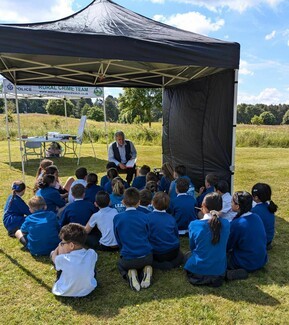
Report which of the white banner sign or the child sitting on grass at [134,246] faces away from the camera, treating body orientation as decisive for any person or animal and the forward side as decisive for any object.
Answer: the child sitting on grass

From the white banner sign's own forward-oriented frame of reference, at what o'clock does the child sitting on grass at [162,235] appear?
The child sitting on grass is roughly at 12 o'clock from the white banner sign.

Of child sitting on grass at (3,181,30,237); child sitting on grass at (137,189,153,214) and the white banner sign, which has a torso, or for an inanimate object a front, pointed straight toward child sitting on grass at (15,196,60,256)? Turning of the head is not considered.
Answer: the white banner sign

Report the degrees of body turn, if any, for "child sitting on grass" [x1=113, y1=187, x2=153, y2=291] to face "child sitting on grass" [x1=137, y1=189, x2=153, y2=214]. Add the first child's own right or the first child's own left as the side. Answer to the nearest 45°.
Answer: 0° — they already face them

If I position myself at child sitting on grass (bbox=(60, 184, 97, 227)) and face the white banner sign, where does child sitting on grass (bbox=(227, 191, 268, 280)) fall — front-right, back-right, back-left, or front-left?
back-right

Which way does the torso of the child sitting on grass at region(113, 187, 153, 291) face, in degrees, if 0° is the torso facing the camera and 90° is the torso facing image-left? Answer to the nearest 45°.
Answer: approximately 180°

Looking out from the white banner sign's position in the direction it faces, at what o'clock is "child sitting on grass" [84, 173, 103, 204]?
The child sitting on grass is roughly at 12 o'clock from the white banner sign.

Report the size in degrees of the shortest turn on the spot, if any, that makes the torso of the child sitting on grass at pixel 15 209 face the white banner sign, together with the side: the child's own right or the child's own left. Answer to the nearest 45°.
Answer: approximately 45° to the child's own left

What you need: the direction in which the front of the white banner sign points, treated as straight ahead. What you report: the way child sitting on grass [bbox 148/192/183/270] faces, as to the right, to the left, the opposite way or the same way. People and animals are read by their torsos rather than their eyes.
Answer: the opposite way

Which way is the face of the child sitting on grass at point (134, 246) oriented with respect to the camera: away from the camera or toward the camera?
away from the camera

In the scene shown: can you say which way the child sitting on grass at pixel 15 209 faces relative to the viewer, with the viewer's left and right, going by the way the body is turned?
facing away from the viewer and to the right of the viewer

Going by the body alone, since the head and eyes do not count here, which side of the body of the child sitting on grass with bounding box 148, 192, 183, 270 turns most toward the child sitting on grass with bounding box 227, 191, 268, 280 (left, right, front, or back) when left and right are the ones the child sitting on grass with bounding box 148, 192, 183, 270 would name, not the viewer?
right

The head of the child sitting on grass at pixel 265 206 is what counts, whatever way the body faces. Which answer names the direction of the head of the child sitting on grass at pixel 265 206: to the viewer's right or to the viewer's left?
to the viewer's left

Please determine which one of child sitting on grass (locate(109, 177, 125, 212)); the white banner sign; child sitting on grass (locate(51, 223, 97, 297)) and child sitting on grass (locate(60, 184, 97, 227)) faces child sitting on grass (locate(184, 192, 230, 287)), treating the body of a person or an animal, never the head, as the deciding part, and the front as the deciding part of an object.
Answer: the white banner sign

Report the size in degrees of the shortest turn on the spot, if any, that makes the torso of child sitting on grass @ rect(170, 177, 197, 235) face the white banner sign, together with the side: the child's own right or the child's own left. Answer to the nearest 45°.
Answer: approximately 45° to the child's own left

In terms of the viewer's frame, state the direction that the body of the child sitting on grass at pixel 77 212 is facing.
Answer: away from the camera

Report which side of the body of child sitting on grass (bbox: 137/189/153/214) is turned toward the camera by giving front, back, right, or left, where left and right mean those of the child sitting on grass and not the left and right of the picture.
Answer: back

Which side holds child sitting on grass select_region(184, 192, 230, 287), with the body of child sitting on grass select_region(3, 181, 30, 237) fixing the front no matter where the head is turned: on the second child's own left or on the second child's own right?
on the second child's own right

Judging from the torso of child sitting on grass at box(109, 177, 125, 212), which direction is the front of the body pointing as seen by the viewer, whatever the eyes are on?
away from the camera
